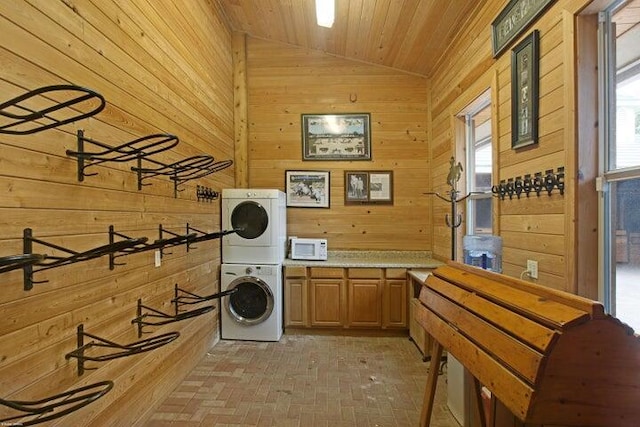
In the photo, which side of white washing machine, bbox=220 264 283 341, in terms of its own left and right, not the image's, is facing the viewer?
front

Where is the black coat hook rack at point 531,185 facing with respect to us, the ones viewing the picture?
facing the viewer and to the left of the viewer

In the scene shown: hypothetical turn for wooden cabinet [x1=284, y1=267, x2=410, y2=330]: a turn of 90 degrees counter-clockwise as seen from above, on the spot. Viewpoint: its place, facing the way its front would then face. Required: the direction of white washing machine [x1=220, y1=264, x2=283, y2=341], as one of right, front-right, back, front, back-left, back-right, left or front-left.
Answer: back

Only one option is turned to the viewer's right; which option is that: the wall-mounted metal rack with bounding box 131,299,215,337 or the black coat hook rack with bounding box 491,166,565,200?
the wall-mounted metal rack

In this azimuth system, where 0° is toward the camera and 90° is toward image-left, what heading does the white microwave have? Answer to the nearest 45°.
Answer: approximately 0°

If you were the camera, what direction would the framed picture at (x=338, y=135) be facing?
facing the viewer

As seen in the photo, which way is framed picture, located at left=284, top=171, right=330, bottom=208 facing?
toward the camera

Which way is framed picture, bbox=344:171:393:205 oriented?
toward the camera

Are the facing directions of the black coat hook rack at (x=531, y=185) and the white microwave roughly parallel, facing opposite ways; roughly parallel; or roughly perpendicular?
roughly perpendicular

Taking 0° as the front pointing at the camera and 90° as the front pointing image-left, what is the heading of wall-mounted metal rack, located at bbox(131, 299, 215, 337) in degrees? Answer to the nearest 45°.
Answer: approximately 270°

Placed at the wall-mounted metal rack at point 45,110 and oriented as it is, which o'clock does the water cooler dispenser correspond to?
The water cooler dispenser is roughly at 11 o'clock from the wall-mounted metal rack.

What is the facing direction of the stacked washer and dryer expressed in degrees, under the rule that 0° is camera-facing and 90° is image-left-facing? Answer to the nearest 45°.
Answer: approximately 0°
